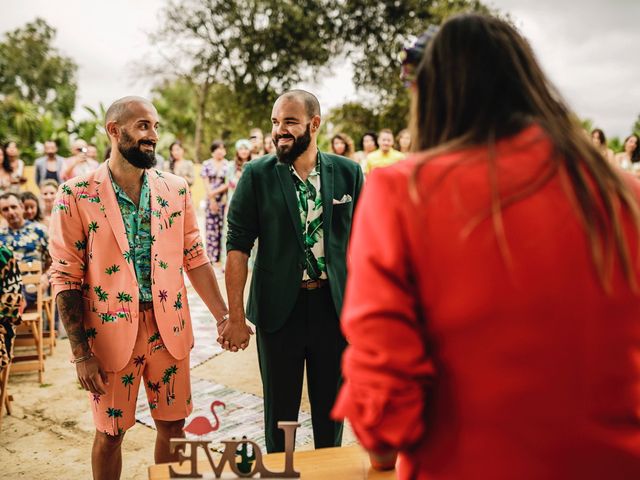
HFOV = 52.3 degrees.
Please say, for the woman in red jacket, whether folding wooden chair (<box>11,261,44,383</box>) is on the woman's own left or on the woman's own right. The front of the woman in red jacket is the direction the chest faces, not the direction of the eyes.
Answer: on the woman's own left

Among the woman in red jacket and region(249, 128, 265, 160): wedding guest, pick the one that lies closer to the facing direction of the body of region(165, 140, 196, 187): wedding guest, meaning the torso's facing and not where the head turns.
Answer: the woman in red jacket

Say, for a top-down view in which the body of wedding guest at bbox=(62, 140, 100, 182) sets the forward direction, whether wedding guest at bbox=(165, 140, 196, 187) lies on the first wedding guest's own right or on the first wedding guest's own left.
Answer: on the first wedding guest's own left

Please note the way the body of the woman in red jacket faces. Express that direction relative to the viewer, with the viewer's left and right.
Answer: facing away from the viewer

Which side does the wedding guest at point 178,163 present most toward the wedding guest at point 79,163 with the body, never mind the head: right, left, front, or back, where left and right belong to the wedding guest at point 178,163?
right

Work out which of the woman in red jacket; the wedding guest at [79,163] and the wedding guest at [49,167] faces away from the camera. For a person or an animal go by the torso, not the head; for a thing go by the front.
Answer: the woman in red jacket
